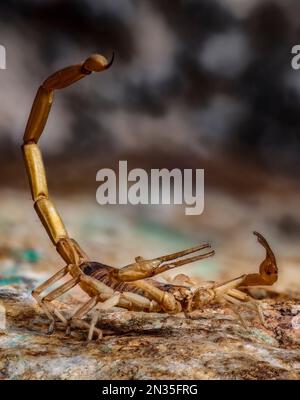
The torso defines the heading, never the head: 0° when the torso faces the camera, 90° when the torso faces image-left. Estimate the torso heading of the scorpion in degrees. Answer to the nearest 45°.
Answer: approximately 270°
